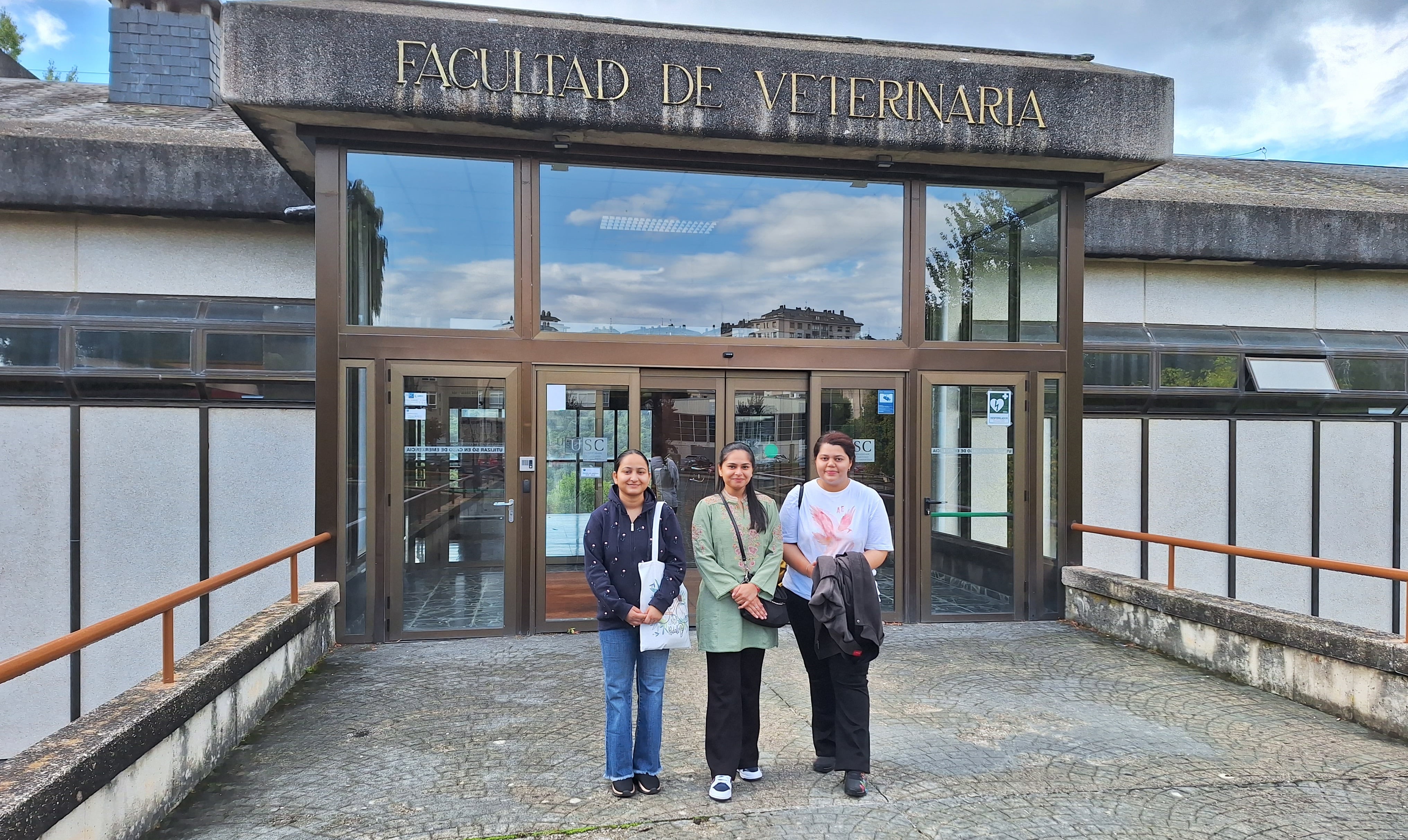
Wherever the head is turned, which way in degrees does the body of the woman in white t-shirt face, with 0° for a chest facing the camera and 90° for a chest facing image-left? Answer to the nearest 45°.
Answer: approximately 0°

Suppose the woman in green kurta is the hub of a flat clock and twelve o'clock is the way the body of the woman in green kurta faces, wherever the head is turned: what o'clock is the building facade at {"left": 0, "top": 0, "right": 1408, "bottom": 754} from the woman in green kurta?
The building facade is roughly at 5 o'clock from the woman in green kurta.

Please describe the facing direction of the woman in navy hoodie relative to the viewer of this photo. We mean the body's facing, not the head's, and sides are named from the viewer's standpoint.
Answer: facing the viewer

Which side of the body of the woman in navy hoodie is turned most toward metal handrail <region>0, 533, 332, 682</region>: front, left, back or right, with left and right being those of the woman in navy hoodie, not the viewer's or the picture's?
right

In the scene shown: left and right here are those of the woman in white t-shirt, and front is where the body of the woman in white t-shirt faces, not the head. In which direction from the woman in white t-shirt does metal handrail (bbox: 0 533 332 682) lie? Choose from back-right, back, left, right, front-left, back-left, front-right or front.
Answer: right

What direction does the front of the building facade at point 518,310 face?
toward the camera

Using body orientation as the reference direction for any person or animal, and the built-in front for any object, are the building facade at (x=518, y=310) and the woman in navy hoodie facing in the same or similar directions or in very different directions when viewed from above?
same or similar directions

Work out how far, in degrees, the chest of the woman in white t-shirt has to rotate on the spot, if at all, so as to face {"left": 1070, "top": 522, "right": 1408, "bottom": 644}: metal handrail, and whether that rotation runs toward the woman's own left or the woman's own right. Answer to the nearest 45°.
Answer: approximately 135° to the woman's own left

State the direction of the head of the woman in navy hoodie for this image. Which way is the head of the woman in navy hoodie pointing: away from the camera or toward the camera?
toward the camera

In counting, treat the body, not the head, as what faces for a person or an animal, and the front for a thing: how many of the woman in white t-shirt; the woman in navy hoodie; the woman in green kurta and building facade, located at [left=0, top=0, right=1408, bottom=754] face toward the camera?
4

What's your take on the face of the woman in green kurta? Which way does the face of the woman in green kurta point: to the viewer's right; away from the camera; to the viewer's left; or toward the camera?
toward the camera
